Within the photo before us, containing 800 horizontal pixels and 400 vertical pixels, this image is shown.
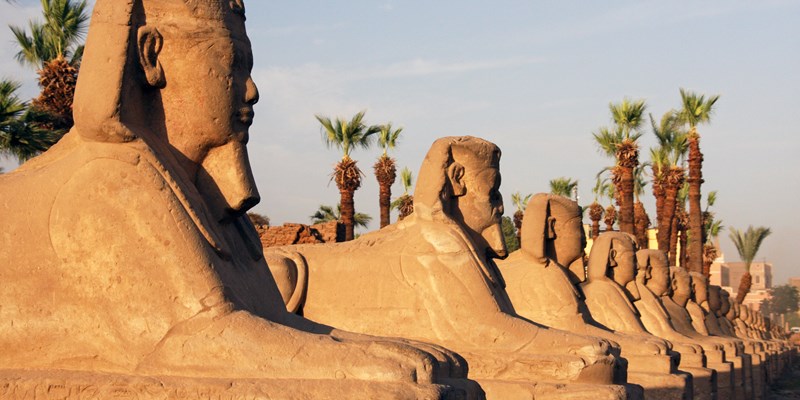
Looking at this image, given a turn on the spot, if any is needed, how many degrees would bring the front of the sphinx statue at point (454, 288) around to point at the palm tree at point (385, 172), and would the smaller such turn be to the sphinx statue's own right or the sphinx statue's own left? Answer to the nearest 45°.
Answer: approximately 90° to the sphinx statue's own left

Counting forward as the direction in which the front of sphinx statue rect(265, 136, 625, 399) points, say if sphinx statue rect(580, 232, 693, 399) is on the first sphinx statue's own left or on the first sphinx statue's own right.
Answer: on the first sphinx statue's own left

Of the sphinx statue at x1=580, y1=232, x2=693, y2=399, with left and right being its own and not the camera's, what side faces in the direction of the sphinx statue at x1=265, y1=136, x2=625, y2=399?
right

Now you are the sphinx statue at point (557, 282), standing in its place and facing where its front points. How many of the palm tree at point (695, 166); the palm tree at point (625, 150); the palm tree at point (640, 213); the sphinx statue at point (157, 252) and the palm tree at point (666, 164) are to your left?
4

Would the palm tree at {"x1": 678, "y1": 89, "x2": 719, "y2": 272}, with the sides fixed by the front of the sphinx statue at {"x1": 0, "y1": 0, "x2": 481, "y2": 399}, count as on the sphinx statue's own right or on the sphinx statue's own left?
on the sphinx statue's own left

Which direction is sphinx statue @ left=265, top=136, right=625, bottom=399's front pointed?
to the viewer's right

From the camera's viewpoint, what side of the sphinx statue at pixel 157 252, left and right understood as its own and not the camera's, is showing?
right

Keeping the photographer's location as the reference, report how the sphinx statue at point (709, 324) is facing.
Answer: facing to the right of the viewer

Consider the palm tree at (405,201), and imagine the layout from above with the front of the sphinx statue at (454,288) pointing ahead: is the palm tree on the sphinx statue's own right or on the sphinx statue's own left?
on the sphinx statue's own left

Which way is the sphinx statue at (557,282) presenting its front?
to the viewer's right

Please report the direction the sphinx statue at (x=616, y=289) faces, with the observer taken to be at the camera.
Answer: facing to the right of the viewer
